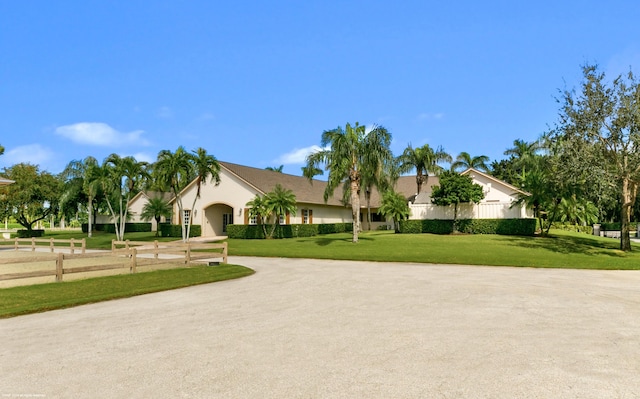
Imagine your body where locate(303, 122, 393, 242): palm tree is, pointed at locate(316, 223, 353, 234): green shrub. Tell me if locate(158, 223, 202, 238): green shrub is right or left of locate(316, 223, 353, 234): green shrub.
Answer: left

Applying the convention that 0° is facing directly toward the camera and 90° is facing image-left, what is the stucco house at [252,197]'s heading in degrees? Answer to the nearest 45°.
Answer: approximately 45°

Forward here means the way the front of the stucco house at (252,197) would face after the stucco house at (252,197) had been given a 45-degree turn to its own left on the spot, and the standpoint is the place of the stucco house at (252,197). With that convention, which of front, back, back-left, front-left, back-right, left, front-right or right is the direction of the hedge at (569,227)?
left

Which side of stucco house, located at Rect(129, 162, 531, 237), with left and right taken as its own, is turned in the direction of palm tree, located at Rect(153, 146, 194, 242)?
front

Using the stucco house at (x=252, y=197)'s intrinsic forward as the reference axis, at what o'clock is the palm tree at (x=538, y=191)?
The palm tree is roughly at 8 o'clock from the stucco house.

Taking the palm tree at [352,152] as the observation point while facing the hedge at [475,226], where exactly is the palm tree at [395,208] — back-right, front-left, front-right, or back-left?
front-left

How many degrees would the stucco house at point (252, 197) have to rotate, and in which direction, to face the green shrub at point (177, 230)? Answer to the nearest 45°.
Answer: approximately 45° to its right
